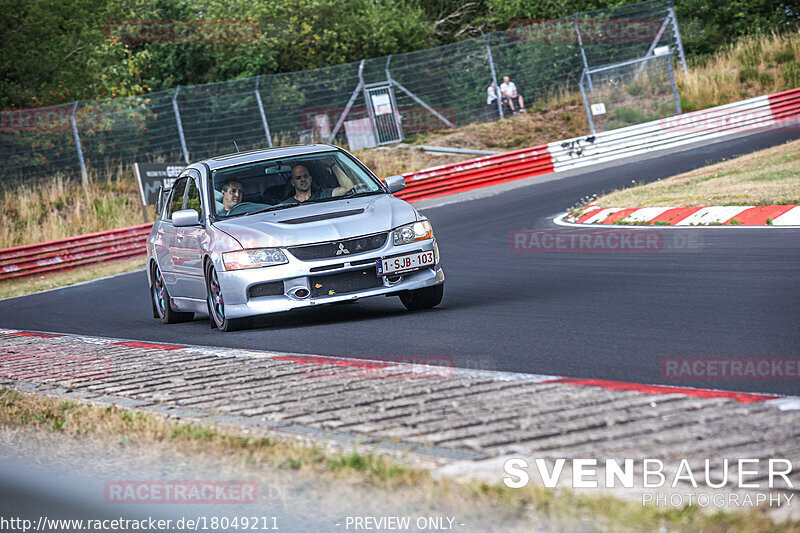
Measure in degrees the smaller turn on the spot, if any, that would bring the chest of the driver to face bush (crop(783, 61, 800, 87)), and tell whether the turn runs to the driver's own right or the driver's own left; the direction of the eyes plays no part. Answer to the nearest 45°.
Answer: approximately 90° to the driver's own left

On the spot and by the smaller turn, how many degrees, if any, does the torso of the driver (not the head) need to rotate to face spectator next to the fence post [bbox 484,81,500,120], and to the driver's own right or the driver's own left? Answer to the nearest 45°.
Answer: approximately 135° to the driver's own left

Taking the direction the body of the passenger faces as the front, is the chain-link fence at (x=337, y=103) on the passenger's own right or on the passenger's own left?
on the passenger's own left

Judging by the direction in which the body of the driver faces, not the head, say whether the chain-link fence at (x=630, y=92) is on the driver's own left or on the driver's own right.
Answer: on the driver's own left

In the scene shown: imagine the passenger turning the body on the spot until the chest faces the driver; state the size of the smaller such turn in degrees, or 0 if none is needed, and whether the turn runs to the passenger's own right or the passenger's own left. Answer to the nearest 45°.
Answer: approximately 45° to the passenger's own left

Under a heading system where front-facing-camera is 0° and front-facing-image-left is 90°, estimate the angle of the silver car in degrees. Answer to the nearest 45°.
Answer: approximately 315°

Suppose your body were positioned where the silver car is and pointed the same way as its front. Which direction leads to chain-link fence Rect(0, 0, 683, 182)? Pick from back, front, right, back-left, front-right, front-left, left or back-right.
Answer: back-left

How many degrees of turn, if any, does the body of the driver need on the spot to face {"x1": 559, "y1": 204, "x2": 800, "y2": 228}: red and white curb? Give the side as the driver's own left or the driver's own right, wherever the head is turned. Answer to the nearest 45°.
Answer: approximately 90° to the driver's own left

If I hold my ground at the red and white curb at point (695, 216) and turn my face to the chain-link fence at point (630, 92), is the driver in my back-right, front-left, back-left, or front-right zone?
back-left

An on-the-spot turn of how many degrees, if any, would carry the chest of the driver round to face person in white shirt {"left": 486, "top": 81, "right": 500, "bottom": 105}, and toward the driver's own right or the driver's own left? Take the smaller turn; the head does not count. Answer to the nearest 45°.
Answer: approximately 135° to the driver's own left
